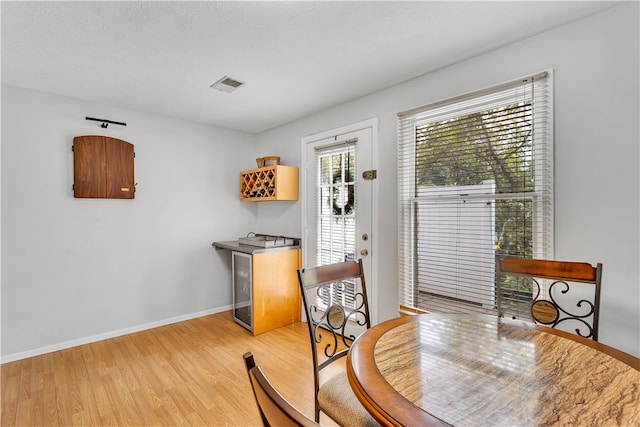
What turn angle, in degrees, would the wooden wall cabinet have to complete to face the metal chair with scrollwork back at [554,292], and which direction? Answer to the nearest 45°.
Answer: approximately 45° to its left

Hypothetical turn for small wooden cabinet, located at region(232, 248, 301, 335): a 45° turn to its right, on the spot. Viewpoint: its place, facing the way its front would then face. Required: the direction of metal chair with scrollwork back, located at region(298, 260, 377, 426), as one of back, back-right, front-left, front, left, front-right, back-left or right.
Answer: left

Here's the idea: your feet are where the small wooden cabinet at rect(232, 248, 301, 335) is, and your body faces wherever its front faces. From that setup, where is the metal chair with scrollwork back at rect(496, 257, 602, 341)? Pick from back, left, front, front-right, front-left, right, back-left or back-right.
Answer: left

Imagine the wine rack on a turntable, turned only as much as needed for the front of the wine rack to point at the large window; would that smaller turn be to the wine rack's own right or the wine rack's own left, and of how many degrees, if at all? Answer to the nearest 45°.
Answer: approximately 90° to the wine rack's own left

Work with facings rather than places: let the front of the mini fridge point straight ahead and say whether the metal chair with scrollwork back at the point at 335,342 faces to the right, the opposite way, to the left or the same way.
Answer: to the left

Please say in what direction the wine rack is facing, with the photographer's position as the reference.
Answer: facing the viewer and to the left of the viewer

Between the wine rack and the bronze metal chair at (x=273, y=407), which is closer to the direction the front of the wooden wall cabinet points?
the bronze metal chair

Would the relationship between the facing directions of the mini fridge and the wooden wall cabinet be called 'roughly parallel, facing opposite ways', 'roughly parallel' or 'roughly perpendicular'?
roughly perpendicular

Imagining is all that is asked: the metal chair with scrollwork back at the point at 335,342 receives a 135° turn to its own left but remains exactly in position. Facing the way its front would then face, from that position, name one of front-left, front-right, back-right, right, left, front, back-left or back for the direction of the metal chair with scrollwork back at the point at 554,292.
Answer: right

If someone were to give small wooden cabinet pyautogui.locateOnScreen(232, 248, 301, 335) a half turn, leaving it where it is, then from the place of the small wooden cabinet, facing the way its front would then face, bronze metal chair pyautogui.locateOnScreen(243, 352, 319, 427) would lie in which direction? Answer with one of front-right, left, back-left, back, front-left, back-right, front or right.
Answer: back-right
